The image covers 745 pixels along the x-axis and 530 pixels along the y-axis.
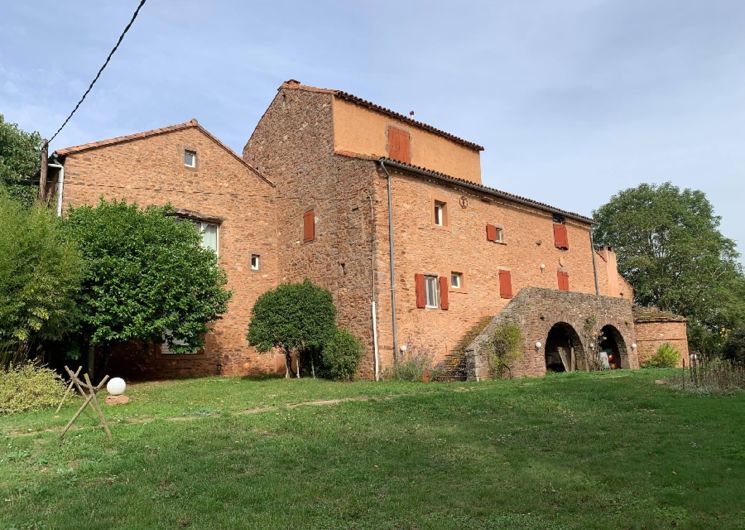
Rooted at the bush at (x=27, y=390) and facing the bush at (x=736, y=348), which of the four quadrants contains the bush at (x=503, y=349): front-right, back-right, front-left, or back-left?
front-left

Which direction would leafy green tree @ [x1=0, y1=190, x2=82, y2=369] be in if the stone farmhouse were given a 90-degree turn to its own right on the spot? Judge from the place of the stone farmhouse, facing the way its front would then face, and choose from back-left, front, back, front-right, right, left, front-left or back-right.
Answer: front

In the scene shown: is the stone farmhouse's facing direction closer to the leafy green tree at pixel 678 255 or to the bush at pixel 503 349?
the bush

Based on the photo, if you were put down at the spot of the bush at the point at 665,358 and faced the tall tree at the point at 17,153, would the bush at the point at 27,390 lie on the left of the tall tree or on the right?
left

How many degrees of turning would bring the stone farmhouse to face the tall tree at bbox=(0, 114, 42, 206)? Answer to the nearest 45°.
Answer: approximately 135° to its right

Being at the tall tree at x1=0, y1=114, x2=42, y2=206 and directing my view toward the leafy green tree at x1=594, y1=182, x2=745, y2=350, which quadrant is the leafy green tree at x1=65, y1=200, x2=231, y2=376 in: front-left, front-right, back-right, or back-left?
front-right

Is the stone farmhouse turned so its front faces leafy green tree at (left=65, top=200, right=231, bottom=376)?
no

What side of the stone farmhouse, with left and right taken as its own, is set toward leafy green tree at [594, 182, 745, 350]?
left

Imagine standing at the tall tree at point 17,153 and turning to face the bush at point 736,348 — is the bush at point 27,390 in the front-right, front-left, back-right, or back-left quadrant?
front-right

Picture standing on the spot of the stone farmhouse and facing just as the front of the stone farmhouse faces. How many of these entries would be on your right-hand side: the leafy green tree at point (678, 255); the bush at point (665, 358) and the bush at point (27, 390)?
1

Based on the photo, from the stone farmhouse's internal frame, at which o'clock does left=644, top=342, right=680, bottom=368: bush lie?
The bush is roughly at 10 o'clock from the stone farmhouse.

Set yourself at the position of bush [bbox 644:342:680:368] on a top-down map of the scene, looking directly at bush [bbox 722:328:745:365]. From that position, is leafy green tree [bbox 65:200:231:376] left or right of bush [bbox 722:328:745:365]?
right

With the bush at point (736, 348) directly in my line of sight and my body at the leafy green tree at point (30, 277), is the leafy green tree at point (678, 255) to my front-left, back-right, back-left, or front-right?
front-left

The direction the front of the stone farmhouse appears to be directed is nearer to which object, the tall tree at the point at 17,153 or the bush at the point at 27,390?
the bush
